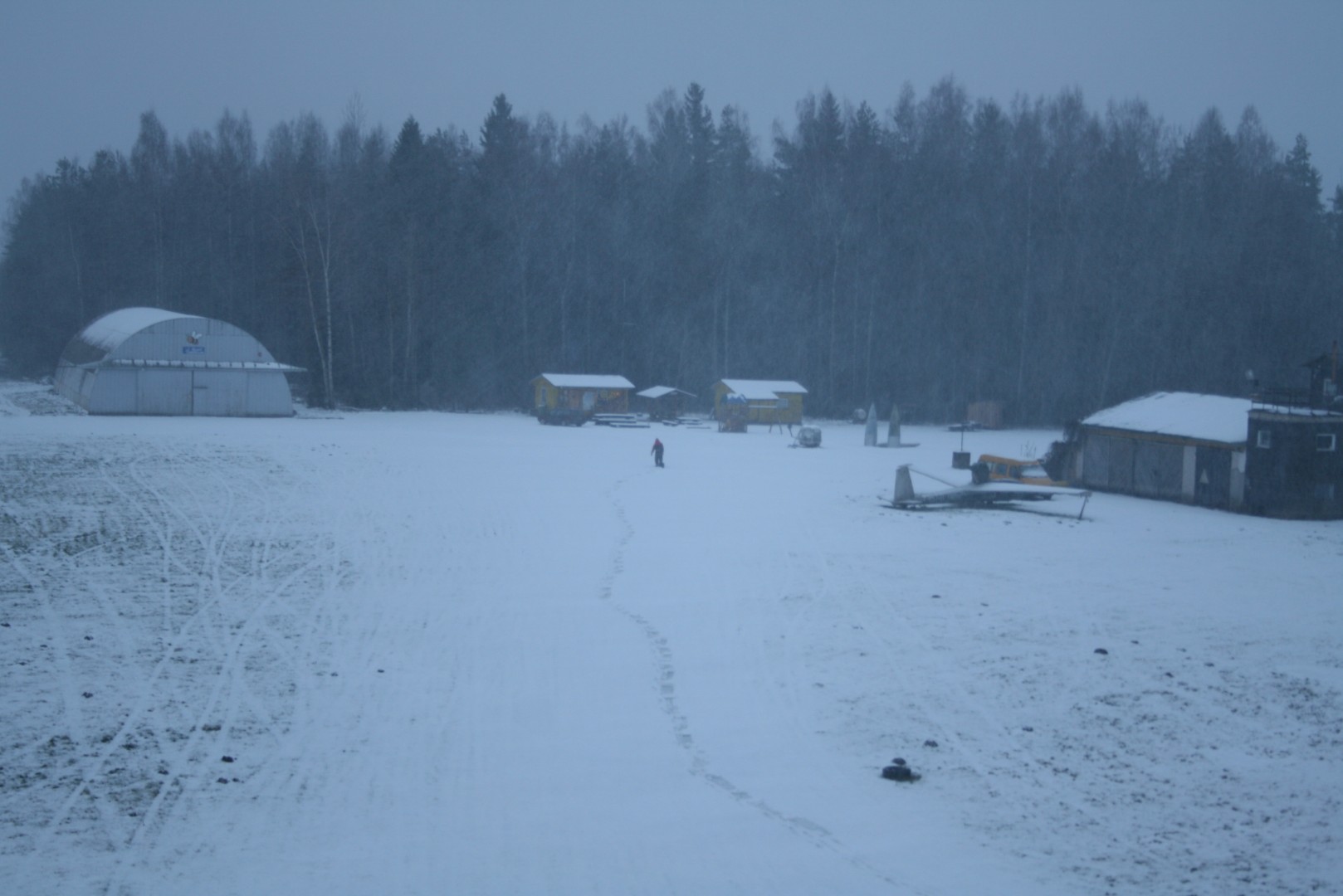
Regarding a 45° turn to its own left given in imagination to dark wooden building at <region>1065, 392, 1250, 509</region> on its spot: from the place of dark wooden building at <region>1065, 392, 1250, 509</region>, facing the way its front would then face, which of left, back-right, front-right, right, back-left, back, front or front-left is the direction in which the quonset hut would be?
right

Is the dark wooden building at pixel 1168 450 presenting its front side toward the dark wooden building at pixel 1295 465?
no

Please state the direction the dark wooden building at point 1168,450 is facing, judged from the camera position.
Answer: facing the viewer and to the left of the viewer
